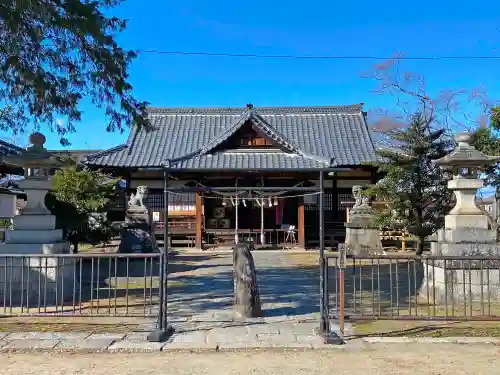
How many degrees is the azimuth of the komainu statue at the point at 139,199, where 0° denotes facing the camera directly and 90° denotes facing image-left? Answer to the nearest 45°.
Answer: approximately 270°

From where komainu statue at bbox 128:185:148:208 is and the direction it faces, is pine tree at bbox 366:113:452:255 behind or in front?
in front

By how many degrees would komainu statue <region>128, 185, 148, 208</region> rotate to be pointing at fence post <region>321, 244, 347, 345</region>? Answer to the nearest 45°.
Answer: approximately 90° to its right

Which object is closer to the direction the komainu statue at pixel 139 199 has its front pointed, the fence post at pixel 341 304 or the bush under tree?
the fence post

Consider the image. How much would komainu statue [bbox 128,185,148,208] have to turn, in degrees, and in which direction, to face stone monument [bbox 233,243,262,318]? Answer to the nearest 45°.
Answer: approximately 90° to its right

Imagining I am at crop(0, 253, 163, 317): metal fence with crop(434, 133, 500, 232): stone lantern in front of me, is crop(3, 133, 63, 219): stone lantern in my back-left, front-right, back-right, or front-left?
back-left

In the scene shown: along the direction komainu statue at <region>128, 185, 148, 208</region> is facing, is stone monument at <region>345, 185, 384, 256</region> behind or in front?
in front

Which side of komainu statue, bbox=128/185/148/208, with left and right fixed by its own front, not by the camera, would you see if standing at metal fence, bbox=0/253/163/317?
right
